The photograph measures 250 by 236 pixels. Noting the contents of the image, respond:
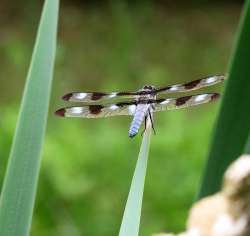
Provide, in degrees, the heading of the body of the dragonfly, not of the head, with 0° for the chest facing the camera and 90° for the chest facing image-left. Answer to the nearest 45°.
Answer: approximately 180°
